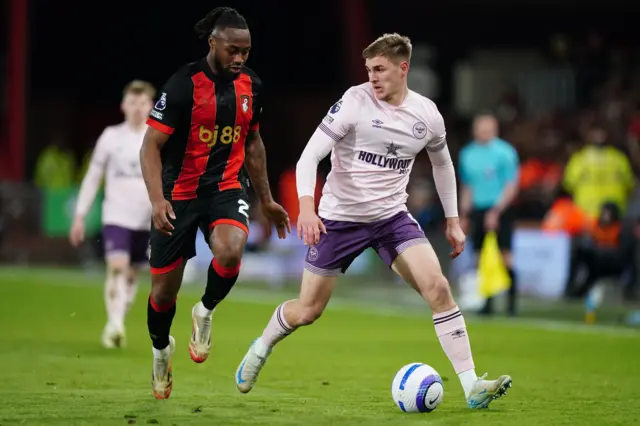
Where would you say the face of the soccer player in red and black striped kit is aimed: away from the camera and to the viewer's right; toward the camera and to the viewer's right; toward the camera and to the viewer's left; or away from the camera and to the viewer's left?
toward the camera and to the viewer's right

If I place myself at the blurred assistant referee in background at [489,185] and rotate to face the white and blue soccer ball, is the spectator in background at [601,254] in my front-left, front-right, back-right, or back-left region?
back-left

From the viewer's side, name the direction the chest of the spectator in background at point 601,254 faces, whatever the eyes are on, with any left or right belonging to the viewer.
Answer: facing the viewer and to the left of the viewer

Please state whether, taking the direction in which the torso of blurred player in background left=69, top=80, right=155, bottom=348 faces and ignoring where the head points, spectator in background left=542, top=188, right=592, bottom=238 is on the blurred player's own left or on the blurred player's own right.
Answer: on the blurred player's own left

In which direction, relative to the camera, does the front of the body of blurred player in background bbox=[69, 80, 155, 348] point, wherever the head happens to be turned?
toward the camera

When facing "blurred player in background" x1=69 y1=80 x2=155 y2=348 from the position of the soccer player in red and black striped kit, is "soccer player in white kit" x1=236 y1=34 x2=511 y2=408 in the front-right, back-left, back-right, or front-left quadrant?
back-right

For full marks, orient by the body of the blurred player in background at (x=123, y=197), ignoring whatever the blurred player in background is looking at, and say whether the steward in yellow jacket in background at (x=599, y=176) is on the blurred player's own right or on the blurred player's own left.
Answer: on the blurred player's own left
